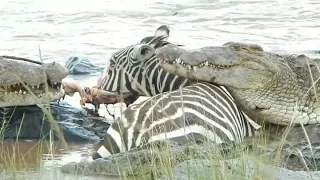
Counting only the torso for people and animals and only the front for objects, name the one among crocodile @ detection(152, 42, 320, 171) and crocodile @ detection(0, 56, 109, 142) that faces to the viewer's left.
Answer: crocodile @ detection(152, 42, 320, 171)

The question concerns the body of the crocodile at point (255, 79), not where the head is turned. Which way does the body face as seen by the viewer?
to the viewer's left

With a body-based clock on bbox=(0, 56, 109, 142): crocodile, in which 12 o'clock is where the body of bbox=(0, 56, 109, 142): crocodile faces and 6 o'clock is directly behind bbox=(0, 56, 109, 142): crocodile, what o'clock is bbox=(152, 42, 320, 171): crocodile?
bbox=(152, 42, 320, 171): crocodile is roughly at 1 o'clock from bbox=(0, 56, 109, 142): crocodile.

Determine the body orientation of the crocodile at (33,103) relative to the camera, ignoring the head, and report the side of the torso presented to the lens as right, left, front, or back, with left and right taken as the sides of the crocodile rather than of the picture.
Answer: right

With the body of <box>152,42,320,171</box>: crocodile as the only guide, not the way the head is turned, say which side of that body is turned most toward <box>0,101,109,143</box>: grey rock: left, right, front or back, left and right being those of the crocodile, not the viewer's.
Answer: front

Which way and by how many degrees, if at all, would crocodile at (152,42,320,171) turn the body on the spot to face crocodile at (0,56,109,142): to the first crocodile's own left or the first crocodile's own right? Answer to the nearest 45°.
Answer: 0° — it already faces it
